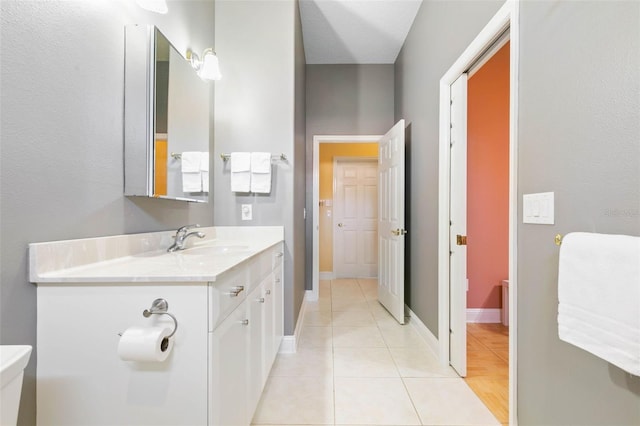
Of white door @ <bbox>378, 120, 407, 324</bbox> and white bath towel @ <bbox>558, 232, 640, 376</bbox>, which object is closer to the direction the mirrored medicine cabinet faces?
the white bath towel

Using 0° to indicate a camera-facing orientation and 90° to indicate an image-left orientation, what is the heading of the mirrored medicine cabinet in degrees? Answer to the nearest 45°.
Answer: approximately 315°

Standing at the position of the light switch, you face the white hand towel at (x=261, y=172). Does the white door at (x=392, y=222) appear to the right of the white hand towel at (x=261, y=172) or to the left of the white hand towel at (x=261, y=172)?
right

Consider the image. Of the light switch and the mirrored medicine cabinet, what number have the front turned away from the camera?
0

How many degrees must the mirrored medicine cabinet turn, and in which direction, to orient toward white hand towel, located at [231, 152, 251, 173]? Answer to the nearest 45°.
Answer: approximately 90° to its left

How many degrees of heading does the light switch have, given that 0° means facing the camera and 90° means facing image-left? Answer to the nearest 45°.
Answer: approximately 45°

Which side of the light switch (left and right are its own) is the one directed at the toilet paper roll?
front

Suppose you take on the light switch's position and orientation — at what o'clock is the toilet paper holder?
The toilet paper holder is roughly at 12 o'clock from the light switch.

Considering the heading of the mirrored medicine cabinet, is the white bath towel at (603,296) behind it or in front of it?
in front

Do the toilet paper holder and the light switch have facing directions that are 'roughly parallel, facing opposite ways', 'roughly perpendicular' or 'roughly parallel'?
roughly perpendicular

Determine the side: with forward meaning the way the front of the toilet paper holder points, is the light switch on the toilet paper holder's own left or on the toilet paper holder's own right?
on the toilet paper holder's own left

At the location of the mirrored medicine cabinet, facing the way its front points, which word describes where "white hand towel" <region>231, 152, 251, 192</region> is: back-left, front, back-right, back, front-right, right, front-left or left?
left

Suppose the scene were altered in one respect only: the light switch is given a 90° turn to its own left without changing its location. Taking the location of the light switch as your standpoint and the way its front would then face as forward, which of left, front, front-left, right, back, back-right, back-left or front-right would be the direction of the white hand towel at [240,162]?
back-right

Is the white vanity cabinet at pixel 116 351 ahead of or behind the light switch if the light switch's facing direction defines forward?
ahead

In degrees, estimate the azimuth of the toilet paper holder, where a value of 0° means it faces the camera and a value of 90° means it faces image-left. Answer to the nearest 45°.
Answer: approximately 45°

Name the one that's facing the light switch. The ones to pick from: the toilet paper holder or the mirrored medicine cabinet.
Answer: the mirrored medicine cabinet
